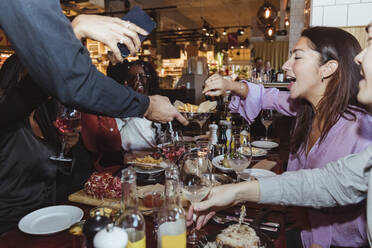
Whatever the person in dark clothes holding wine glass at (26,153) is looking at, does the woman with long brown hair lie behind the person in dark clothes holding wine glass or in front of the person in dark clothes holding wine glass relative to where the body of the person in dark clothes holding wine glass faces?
in front

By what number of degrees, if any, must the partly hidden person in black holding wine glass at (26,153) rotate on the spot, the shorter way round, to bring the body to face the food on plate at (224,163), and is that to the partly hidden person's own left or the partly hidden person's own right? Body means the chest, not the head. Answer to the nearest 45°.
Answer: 0° — they already face it

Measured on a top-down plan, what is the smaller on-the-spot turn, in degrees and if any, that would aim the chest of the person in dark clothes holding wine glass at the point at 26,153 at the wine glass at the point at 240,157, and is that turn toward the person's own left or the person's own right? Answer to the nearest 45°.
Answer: approximately 45° to the person's own right

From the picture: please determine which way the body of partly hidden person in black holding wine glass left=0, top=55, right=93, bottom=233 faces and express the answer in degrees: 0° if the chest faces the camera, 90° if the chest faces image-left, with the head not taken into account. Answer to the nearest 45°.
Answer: approximately 270°

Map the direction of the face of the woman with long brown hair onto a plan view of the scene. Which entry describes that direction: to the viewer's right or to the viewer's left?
to the viewer's left

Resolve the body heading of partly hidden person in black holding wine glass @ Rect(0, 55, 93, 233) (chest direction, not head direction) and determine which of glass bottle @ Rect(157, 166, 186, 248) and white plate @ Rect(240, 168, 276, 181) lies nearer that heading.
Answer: the white plate

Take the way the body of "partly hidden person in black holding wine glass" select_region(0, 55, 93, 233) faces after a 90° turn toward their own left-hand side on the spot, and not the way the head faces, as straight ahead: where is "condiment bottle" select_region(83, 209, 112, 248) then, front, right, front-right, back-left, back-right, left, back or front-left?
back

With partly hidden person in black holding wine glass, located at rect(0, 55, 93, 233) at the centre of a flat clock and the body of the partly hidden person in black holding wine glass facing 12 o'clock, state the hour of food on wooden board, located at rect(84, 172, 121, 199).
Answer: The food on wooden board is roughly at 12 o'clock from the partly hidden person in black holding wine glass.
